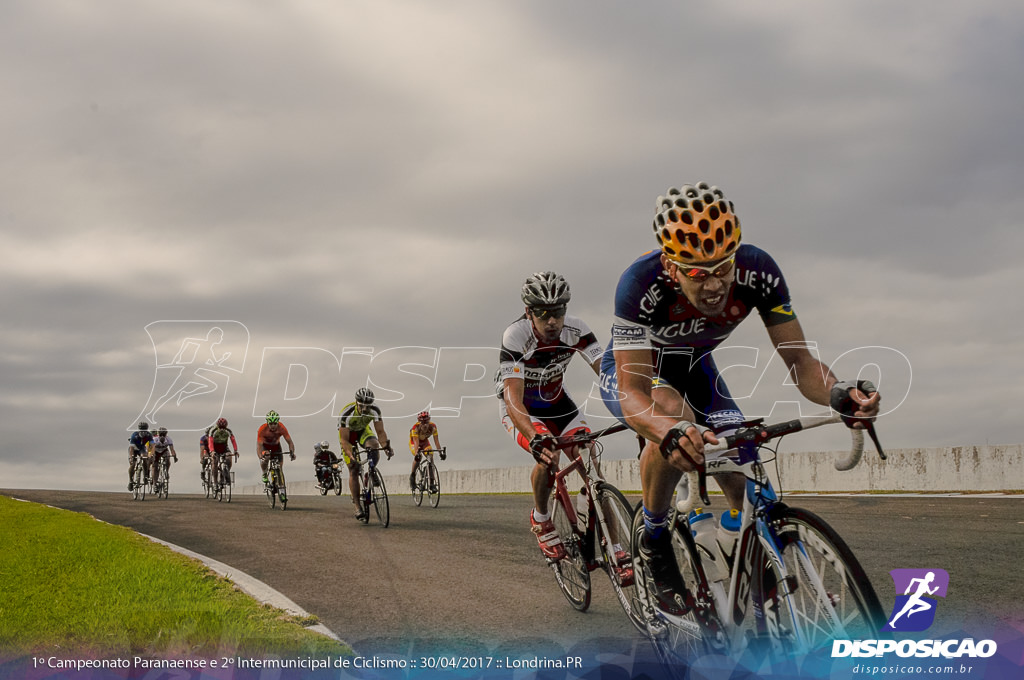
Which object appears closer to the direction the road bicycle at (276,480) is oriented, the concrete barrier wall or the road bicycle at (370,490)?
the road bicycle

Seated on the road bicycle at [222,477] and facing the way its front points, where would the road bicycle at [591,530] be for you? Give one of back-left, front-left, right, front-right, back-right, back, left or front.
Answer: front

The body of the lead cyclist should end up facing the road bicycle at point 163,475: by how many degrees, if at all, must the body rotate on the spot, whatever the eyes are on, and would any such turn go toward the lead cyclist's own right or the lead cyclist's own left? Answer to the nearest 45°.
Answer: approximately 180°

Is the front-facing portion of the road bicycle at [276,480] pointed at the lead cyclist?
yes

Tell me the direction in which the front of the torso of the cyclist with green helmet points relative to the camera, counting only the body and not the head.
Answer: toward the camera

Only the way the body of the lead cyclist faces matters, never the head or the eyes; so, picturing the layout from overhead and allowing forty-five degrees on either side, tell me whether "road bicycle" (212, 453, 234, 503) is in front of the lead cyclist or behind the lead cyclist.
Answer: behind

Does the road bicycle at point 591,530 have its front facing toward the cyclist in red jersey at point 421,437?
no

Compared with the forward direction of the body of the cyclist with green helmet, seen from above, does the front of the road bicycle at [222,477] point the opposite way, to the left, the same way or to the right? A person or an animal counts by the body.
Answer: the same way

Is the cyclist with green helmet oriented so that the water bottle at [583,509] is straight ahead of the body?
yes

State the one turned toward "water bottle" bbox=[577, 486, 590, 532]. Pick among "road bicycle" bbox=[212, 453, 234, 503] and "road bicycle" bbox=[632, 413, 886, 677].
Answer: "road bicycle" bbox=[212, 453, 234, 503]

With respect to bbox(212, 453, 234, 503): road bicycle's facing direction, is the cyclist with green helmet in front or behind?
in front

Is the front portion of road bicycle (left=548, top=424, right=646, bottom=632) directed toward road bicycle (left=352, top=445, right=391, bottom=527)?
no

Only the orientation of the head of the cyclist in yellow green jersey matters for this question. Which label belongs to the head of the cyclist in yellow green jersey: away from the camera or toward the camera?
toward the camera

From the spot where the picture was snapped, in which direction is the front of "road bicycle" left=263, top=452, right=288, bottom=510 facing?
facing the viewer

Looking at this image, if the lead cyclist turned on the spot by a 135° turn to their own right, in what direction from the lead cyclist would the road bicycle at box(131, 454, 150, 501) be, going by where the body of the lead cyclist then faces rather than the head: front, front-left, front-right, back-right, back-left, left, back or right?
front-right

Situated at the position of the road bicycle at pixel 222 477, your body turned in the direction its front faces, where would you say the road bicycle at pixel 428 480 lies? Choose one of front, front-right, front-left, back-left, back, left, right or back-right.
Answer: front-left

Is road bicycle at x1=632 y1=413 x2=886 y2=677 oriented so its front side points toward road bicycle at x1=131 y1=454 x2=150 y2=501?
no

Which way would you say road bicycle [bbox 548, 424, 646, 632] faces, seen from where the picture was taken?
facing the viewer and to the right of the viewer

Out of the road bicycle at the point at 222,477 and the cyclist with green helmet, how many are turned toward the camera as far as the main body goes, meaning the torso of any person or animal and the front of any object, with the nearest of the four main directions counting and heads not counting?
2

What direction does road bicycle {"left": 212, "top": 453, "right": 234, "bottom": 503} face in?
toward the camera

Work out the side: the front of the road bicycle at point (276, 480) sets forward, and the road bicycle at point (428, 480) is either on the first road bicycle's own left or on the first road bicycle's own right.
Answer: on the first road bicycle's own left
